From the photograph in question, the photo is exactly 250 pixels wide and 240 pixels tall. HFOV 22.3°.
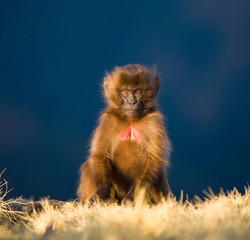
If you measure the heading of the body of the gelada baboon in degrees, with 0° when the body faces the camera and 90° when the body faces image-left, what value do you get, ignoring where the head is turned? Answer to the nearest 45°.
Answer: approximately 0°
